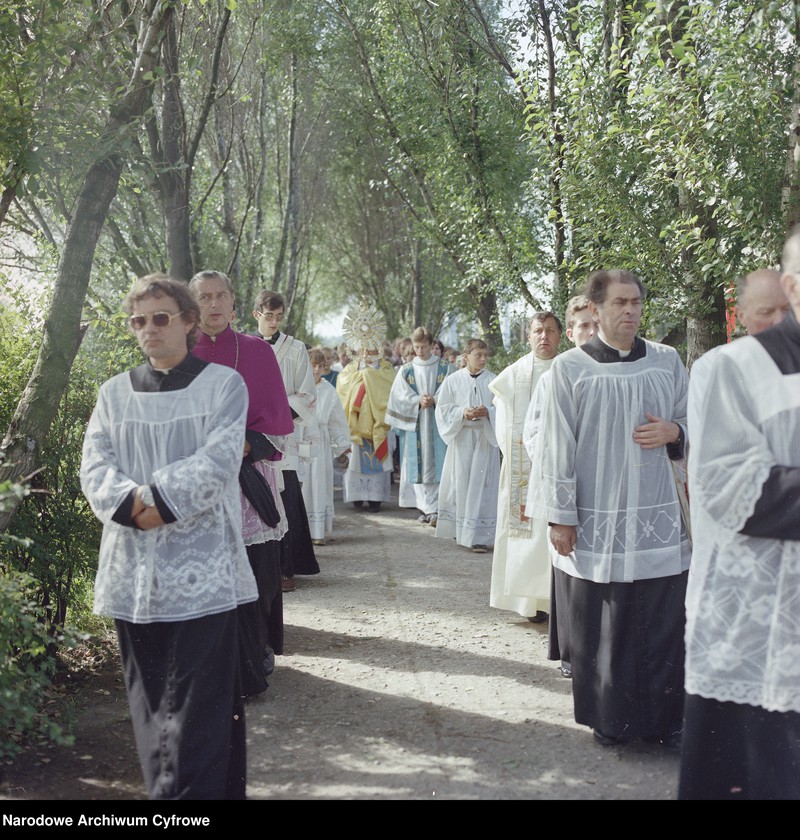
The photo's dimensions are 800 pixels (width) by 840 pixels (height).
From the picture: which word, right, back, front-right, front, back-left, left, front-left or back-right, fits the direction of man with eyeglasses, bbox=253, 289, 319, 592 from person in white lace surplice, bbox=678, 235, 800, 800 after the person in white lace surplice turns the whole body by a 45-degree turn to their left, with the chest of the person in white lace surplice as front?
back-left

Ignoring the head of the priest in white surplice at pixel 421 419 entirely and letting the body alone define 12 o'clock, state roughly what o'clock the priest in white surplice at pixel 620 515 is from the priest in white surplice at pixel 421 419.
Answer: the priest in white surplice at pixel 620 515 is roughly at 12 o'clock from the priest in white surplice at pixel 421 419.

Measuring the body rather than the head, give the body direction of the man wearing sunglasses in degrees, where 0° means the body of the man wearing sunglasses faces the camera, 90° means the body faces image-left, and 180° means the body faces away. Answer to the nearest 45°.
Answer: approximately 0°

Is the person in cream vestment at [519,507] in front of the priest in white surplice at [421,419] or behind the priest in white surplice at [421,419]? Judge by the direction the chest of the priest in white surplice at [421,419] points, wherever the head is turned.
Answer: in front

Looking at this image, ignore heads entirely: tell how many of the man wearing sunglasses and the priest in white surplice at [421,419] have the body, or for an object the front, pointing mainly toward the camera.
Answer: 2

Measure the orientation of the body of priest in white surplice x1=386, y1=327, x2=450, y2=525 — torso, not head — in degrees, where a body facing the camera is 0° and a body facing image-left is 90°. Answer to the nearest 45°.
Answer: approximately 0°

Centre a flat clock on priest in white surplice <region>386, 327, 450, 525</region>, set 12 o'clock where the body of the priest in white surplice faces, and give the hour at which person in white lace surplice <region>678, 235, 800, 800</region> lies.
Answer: The person in white lace surplice is roughly at 12 o'clock from the priest in white surplice.

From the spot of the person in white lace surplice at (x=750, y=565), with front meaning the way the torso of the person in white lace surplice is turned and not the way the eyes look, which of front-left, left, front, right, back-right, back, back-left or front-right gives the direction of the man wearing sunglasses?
back-right

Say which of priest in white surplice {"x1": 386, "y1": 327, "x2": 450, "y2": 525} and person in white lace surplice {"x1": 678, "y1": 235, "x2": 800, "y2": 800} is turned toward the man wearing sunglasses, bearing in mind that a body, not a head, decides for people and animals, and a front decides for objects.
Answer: the priest in white surplice

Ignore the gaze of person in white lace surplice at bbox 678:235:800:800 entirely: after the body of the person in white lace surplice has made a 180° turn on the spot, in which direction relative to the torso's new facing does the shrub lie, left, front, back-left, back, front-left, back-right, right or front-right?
front-left
